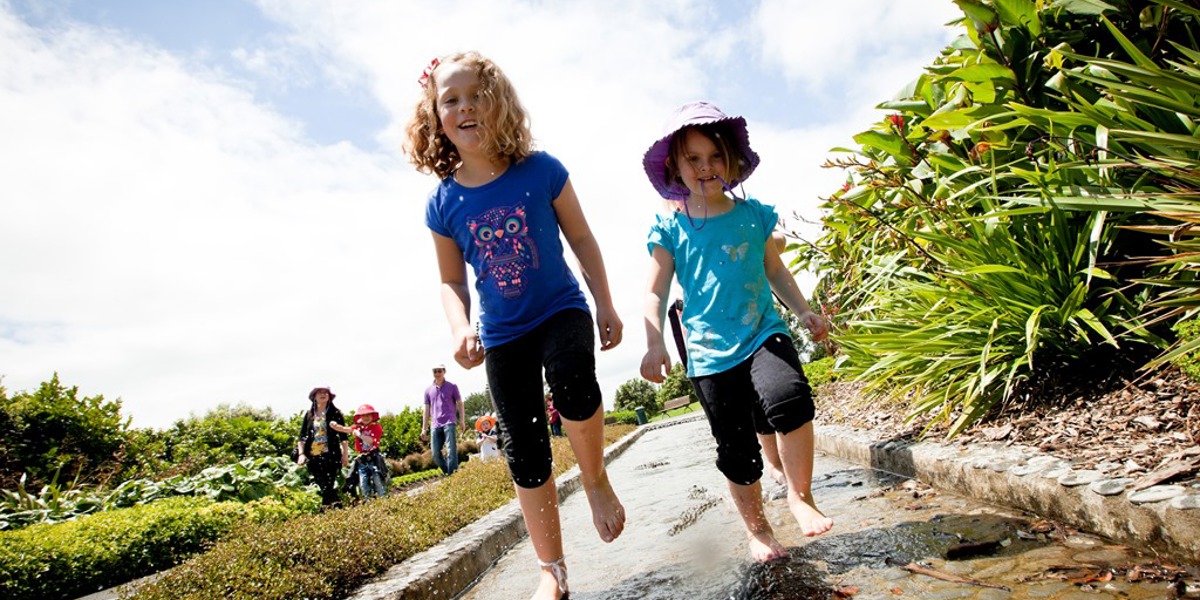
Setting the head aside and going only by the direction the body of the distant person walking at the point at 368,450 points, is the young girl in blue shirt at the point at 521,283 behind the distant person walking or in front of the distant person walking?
in front

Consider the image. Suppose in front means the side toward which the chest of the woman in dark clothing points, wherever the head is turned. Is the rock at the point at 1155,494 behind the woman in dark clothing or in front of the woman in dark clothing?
in front

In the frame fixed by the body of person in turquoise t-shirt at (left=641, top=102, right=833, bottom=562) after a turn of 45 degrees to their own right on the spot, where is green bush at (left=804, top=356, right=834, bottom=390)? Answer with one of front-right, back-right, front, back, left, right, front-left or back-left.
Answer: back-right

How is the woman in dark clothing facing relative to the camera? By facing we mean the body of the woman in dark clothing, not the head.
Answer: toward the camera

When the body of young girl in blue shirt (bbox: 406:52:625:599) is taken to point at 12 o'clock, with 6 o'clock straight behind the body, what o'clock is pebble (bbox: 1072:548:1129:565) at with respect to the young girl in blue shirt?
The pebble is roughly at 10 o'clock from the young girl in blue shirt.

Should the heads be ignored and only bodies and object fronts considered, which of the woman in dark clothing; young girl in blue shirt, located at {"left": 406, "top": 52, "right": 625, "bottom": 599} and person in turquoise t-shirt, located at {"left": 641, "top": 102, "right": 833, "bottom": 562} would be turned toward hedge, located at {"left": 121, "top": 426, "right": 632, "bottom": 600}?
the woman in dark clothing

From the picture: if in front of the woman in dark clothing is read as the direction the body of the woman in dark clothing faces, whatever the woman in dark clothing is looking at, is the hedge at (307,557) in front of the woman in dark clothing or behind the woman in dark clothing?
in front

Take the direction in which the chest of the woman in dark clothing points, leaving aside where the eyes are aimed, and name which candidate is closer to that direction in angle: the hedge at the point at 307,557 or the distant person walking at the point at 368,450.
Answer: the hedge

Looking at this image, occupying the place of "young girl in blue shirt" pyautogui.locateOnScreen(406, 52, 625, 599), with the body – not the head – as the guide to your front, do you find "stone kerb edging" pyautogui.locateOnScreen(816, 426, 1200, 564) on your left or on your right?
on your left

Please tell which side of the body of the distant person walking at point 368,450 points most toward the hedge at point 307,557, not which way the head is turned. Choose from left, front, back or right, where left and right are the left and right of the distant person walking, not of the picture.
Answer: front

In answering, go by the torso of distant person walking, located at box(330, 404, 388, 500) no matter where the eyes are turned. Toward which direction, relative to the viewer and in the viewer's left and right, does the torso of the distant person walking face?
facing the viewer

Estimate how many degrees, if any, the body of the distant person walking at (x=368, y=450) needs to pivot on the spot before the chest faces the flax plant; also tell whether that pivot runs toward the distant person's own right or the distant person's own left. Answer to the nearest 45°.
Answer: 0° — they already face it
